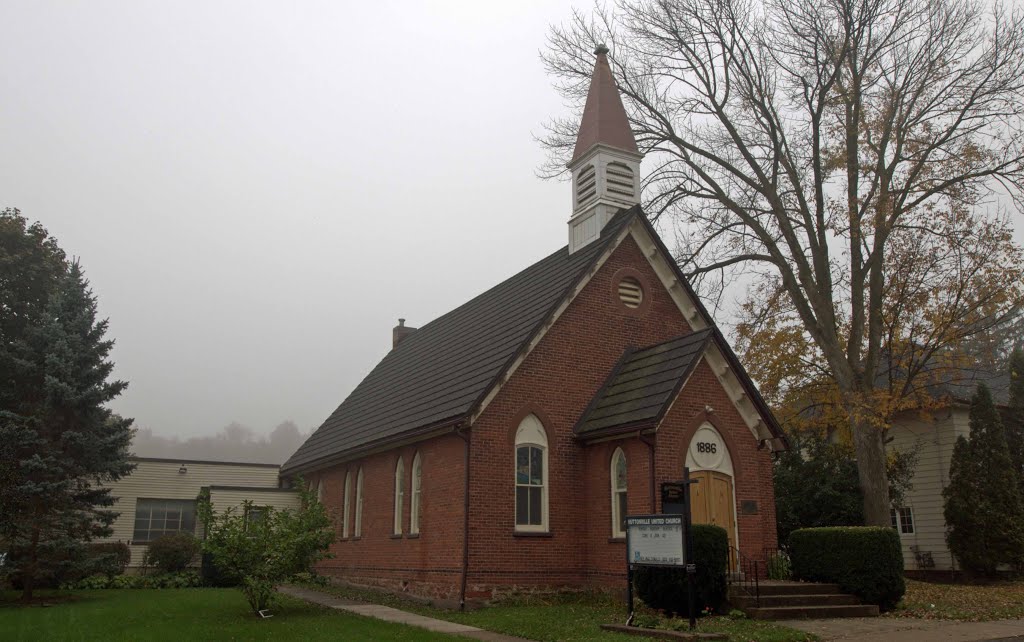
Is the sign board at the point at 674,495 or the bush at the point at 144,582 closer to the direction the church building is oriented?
the sign board

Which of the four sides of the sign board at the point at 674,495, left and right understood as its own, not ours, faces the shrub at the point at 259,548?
right

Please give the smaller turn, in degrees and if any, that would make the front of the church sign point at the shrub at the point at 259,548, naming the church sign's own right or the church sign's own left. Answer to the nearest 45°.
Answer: approximately 90° to the church sign's own right

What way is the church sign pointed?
toward the camera

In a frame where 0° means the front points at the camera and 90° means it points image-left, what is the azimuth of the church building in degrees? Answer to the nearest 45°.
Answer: approximately 315°

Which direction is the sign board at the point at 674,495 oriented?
toward the camera

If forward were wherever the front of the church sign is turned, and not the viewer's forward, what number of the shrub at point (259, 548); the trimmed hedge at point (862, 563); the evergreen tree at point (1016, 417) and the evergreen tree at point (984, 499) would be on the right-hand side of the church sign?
1
